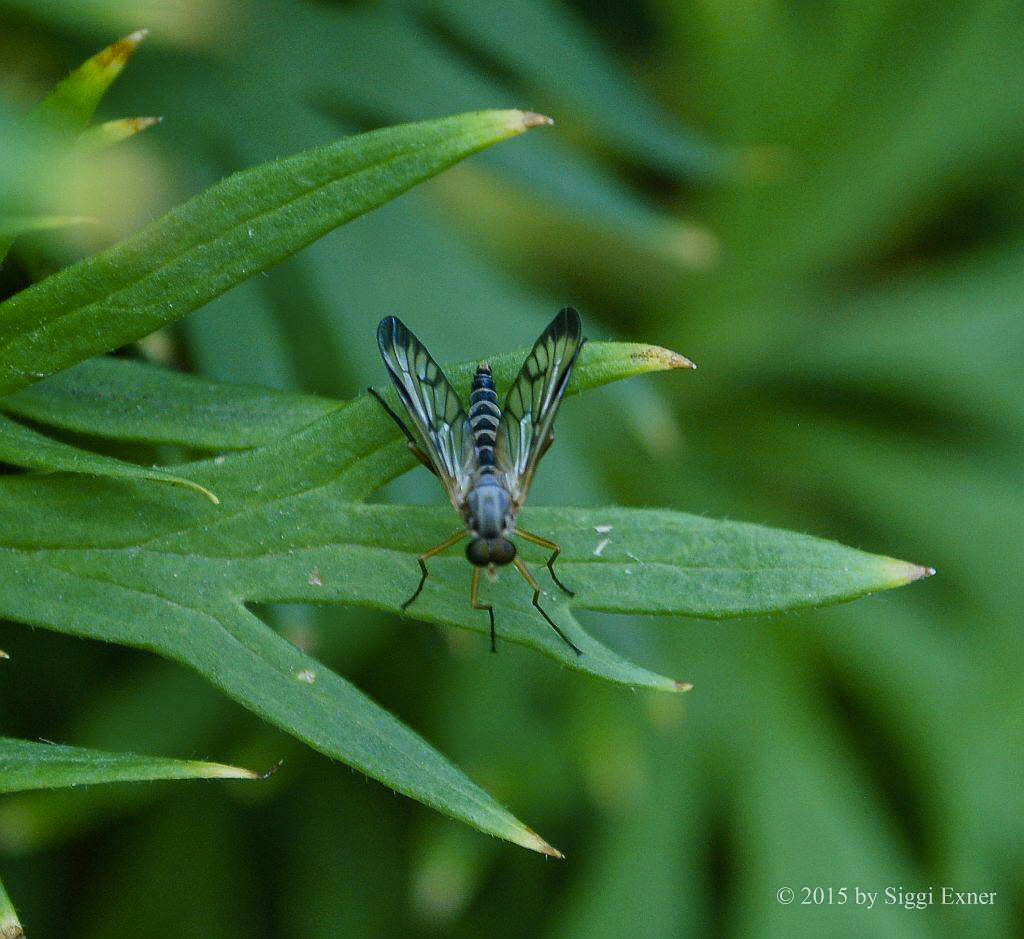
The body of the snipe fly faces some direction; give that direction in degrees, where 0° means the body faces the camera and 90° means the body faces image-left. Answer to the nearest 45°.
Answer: approximately 0°
